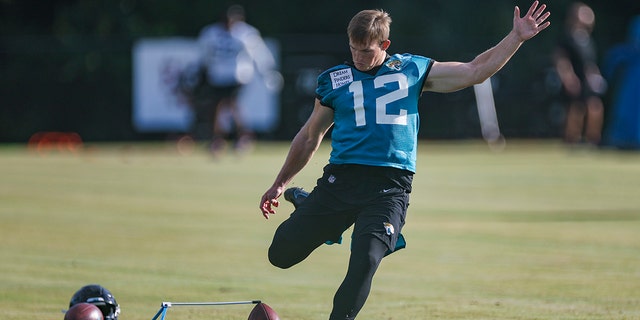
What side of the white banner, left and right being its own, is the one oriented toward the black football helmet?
front
